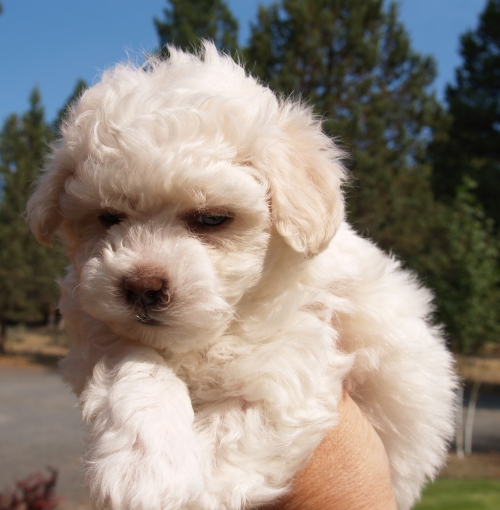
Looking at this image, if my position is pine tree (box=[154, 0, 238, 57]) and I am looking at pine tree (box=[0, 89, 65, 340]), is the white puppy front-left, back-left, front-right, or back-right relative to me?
back-left

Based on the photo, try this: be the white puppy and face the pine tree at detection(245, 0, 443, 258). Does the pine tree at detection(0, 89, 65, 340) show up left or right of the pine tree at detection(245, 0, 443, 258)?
left

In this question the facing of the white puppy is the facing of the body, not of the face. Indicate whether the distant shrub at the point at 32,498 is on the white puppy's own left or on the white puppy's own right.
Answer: on the white puppy's own right

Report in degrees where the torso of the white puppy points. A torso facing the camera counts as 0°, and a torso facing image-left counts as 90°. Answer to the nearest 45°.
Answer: approximately 45°

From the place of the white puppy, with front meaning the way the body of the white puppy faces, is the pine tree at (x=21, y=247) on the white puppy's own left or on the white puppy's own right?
on the white puppy's own right

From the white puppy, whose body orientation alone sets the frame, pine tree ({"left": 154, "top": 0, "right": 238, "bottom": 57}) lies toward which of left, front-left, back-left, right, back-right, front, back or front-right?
back-right

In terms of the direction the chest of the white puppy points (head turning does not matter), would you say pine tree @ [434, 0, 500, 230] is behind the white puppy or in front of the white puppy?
behind

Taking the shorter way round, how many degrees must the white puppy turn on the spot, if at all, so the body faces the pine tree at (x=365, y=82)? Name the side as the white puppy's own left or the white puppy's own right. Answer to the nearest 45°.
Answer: approximately 135° to the white puppy's own right
